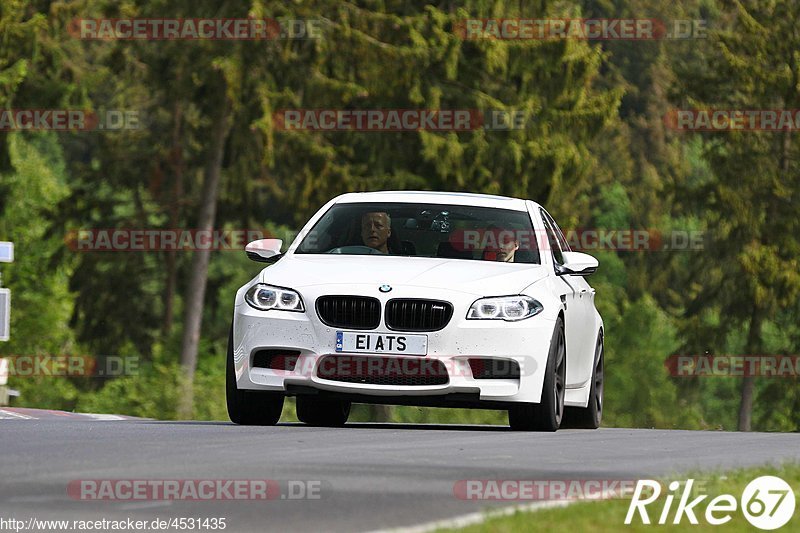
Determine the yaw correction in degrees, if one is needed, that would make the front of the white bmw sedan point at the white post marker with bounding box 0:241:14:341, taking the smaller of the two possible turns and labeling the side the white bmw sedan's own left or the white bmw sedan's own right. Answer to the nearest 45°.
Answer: approximately 135° to the white bmw sedan's own right

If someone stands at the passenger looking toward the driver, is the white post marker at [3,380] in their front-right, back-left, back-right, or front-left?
front-right

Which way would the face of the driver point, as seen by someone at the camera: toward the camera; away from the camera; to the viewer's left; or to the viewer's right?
toward the camera

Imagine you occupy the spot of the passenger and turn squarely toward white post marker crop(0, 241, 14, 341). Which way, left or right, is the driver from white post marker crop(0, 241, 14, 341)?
left

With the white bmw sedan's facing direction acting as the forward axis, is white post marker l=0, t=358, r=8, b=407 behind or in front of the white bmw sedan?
behind

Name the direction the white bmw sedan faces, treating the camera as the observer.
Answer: facing the viewer
